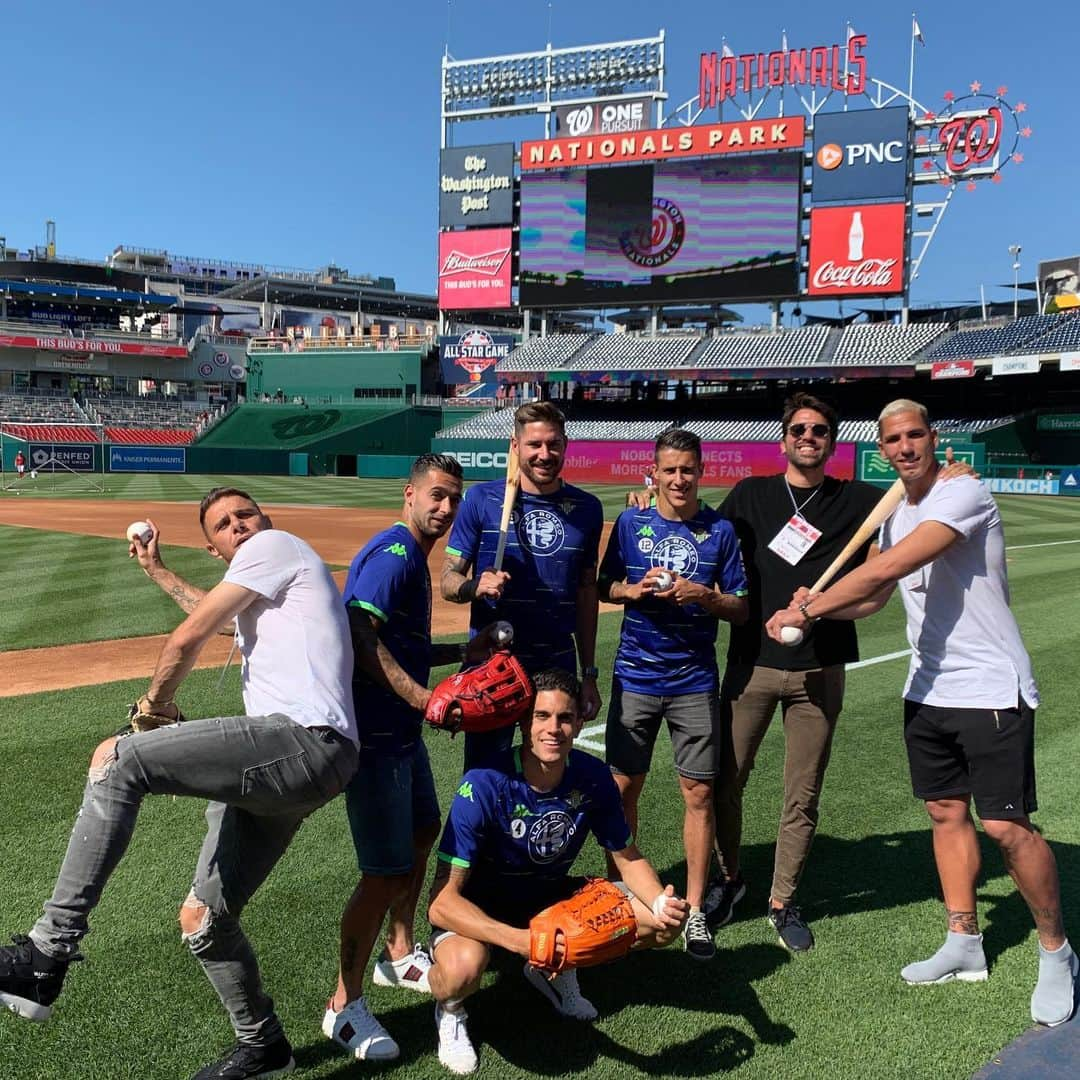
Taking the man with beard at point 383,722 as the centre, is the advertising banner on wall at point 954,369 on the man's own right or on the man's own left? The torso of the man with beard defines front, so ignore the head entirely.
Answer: on the man's own left

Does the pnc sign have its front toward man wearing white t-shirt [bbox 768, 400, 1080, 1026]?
yes

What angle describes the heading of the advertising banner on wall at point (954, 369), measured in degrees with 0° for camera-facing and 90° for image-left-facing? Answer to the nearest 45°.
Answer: approximately 0°

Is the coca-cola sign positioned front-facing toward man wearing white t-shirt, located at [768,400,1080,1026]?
yes

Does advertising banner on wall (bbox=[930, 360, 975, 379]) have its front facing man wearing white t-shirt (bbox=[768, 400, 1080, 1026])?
yes

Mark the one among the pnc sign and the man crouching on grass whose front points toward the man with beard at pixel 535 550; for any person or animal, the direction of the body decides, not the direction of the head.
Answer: the pnc sign

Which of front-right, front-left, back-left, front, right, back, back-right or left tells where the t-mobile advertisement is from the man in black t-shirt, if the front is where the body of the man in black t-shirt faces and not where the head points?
back

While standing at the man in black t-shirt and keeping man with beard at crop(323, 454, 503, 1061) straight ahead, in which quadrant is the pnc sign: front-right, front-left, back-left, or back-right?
back-right
